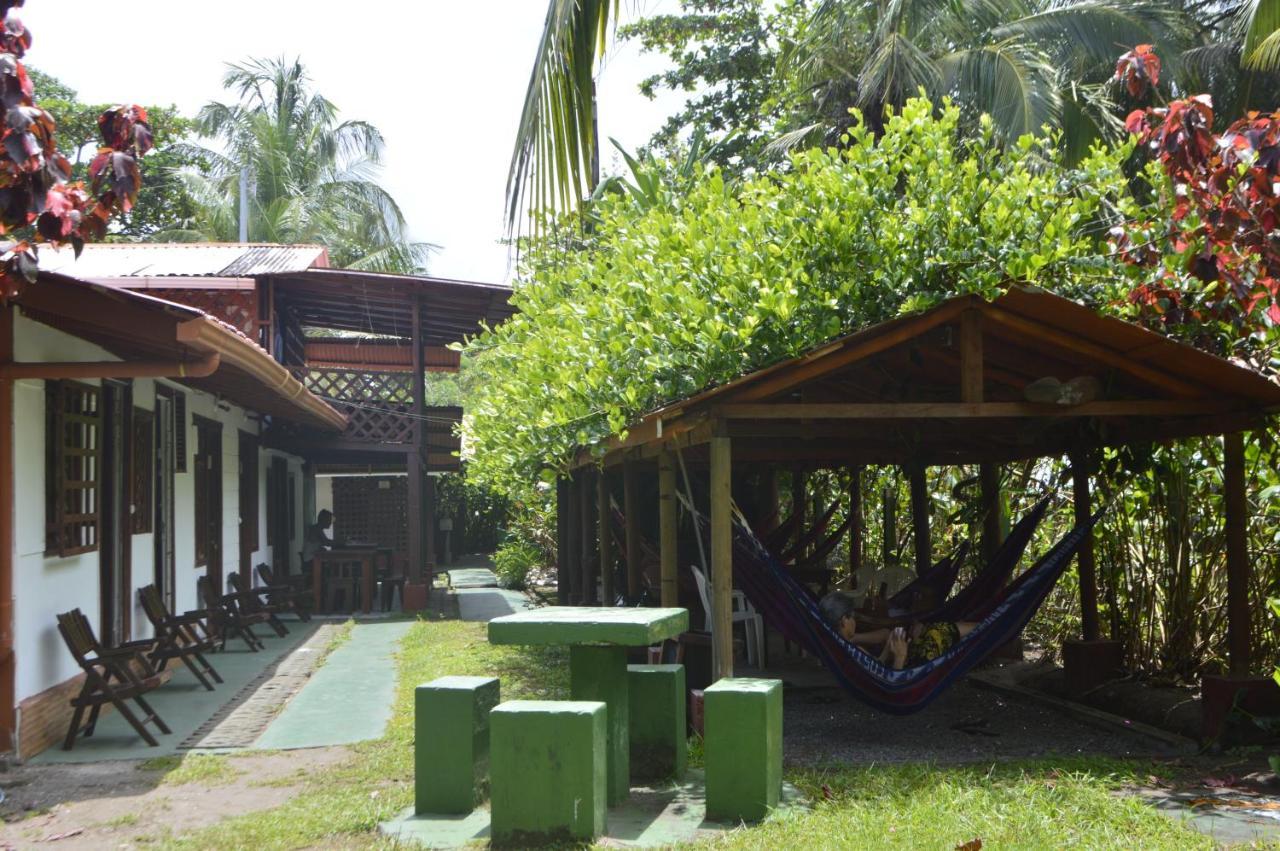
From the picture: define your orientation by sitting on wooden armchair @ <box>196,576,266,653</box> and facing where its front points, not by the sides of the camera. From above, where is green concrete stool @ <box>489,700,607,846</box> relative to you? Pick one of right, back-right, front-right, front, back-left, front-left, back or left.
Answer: right

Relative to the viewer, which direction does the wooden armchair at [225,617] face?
to the viewer's right

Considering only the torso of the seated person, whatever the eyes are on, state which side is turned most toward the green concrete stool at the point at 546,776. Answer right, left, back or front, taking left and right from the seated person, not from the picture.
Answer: right

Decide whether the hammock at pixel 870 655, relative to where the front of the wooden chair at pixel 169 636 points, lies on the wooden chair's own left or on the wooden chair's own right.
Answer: on the wooden chair's own right

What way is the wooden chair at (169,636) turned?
to the viewer's right

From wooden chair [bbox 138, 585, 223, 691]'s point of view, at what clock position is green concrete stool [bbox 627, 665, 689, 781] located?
The green concrete stool is roughly at 2 o'clock from the wooden chair.

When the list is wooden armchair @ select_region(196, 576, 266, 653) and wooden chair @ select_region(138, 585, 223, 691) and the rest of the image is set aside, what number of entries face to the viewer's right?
2

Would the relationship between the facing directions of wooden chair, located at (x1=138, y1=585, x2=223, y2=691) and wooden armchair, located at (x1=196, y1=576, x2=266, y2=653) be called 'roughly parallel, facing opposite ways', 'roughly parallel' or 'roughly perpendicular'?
roughly parallel

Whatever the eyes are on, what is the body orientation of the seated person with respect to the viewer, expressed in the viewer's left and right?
facing to the right of the viewer

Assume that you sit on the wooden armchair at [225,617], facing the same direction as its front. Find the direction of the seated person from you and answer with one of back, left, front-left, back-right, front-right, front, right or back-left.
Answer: left

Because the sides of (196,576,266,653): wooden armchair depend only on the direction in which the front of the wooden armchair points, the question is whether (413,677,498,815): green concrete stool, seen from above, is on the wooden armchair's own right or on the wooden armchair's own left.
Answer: on the wooden armchair's own right

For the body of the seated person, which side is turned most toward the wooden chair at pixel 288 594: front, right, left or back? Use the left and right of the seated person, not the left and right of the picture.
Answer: right

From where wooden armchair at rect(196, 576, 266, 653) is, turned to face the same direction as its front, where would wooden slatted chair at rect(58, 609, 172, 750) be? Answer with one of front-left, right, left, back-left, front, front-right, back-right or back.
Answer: right

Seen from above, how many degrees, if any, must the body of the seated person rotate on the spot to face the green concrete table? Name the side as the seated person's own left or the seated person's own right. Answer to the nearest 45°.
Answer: approximately 90° to the seated person's own right
